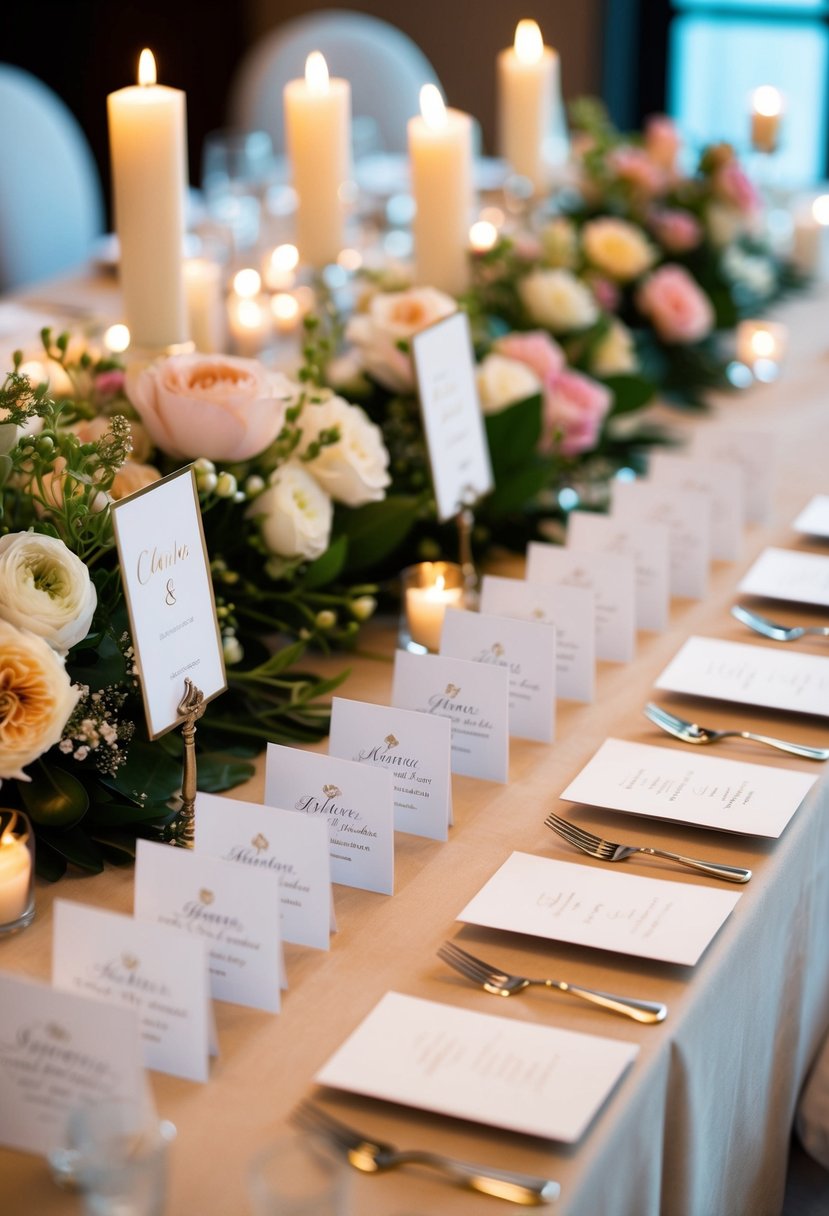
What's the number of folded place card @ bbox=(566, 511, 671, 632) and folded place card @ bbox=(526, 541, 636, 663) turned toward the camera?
2

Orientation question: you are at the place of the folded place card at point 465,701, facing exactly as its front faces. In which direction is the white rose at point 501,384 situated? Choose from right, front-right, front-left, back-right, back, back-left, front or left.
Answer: back-right

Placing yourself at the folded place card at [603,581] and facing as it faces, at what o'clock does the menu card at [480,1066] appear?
The menu card is roughly at 12 o'clock from the folded place card.

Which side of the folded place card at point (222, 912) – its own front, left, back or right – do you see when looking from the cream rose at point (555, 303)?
back
